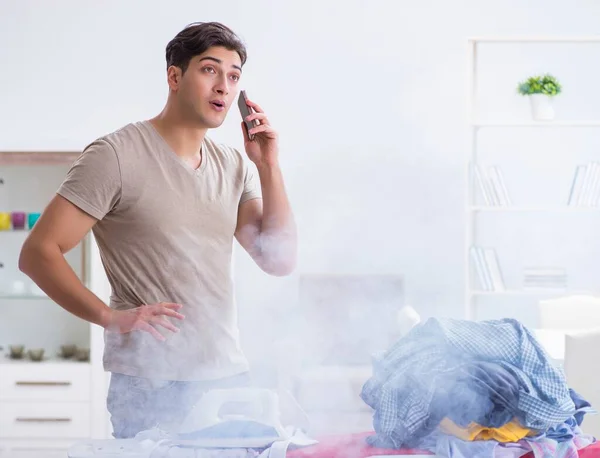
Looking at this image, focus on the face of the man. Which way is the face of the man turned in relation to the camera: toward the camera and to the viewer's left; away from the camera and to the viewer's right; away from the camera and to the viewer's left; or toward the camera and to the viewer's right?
toward the camera and to the viewer's right

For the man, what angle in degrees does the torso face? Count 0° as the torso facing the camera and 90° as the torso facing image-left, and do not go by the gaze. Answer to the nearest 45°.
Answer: approximately 315°

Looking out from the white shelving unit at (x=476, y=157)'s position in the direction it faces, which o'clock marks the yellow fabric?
The yellow fabric is roughly at 12 o'clock from the white shelving unit.

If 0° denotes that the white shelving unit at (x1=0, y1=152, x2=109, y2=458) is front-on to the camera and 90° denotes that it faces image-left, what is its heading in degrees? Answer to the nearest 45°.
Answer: approximately 0°

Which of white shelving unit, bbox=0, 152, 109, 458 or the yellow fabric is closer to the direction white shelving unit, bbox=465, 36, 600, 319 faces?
the yellow fabric

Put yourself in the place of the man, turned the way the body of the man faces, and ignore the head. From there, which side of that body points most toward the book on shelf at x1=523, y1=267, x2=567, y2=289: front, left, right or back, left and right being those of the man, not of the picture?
left

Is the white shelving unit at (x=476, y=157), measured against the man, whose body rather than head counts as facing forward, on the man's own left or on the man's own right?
on the man's own left

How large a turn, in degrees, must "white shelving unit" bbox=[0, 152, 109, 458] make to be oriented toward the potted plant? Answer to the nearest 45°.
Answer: approximately 90° to its left

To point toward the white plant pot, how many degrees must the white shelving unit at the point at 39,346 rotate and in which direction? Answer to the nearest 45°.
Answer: approximately 90° to its left

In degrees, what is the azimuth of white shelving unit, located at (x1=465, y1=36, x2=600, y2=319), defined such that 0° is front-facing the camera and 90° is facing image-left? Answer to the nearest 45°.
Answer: approximately 0°

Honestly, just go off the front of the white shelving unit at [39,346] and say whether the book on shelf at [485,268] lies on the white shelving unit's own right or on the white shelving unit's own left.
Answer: on the white shelving unit's own left

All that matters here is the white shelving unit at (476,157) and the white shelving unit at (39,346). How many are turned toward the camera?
2
